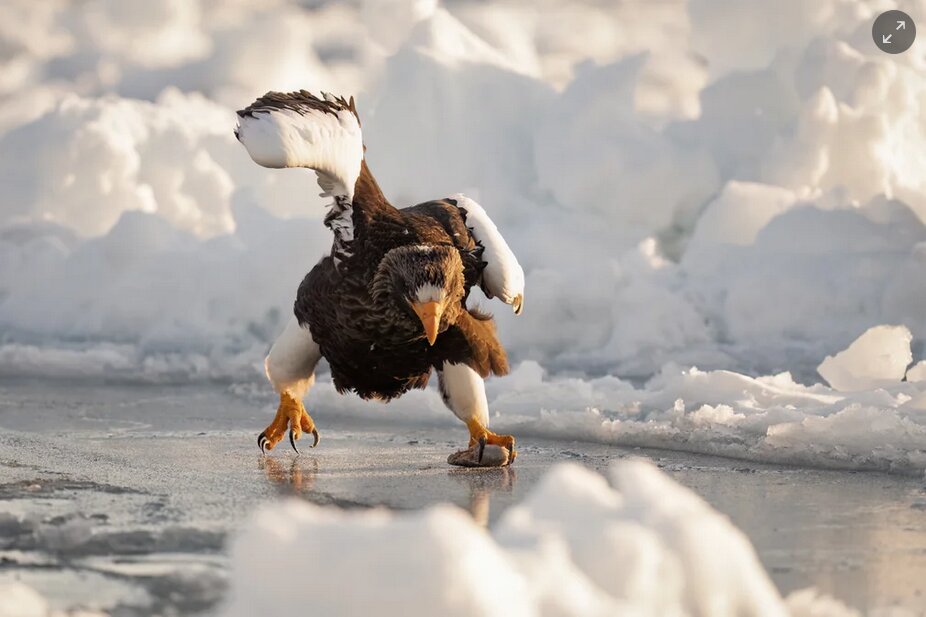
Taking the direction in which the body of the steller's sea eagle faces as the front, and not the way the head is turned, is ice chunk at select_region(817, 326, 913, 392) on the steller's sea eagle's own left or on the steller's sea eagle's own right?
on the steller's sea eagle's own left

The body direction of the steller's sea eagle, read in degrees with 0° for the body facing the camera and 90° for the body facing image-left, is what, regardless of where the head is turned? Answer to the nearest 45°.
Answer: approximately 0°
